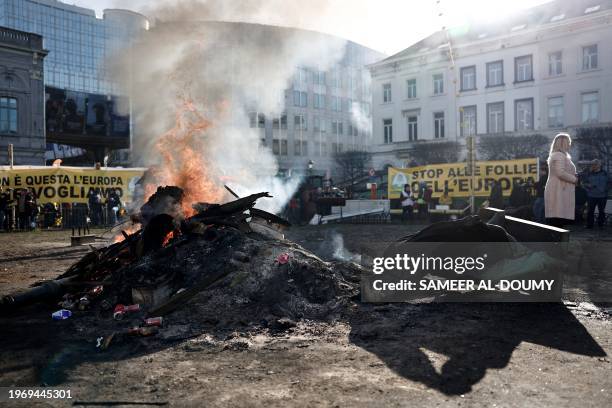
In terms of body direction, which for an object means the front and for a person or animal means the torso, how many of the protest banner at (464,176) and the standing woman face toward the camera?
1

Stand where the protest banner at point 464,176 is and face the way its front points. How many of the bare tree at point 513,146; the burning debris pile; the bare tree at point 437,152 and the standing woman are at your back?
2

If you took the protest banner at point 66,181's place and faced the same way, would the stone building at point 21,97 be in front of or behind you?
behind

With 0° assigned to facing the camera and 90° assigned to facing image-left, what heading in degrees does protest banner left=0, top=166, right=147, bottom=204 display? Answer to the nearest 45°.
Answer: approximately 0°

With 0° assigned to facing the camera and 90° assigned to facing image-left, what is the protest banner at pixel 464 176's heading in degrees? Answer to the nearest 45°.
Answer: approximately 0°

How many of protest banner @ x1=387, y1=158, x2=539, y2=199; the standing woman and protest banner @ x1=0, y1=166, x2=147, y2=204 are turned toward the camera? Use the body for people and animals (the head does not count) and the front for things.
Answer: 2

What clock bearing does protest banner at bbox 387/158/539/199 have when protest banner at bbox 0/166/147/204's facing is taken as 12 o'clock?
protest banner at bbox 387/158/539/199 is roughly at 10 o'clock from protest banner at bbox 0/166/147/204.
